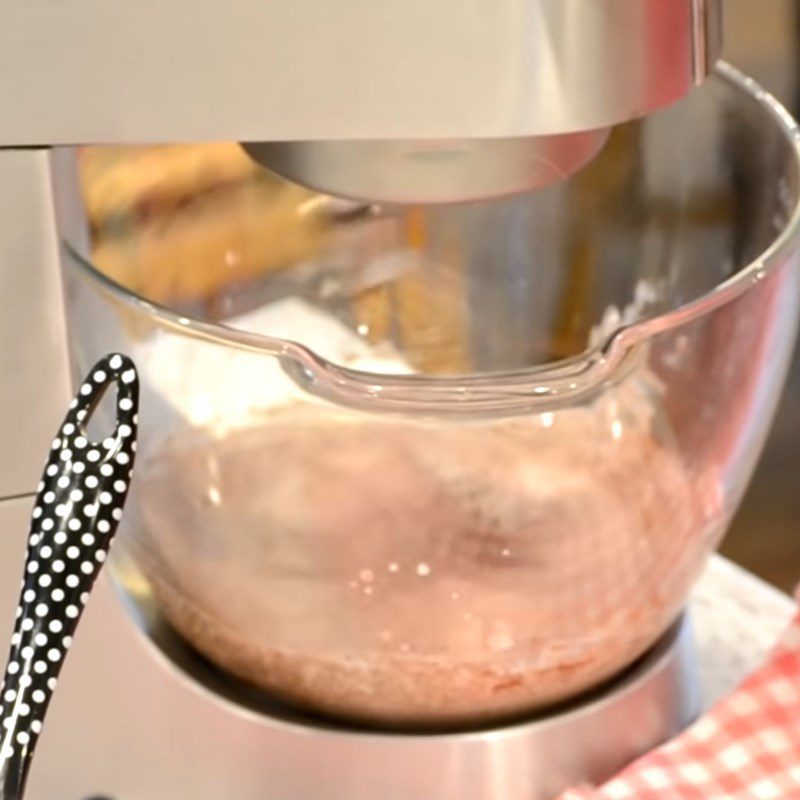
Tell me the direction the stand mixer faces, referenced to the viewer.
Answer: facing to the right of the viewer
